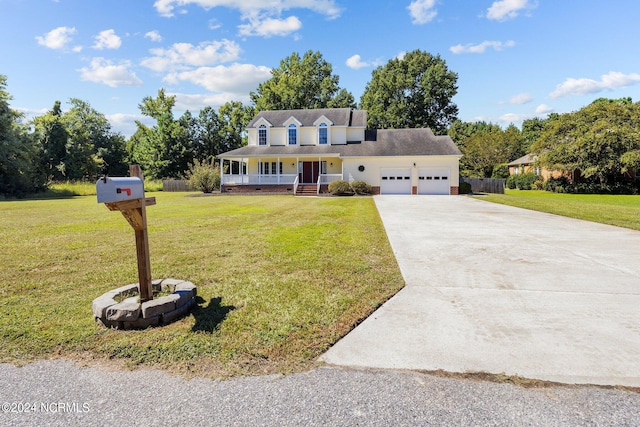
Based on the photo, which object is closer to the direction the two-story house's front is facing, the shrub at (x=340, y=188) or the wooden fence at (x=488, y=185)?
the shrub

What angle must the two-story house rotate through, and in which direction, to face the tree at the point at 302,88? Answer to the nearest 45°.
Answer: approximately 180°

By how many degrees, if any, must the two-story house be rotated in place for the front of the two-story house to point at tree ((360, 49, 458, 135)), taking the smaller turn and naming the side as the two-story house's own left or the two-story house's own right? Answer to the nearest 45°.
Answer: approximately 135° to the two-story house's own left

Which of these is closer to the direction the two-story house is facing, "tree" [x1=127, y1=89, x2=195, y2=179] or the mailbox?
the mailbox

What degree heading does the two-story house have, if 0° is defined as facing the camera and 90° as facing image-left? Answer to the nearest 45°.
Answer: approximately 0°

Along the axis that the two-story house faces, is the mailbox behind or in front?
in front

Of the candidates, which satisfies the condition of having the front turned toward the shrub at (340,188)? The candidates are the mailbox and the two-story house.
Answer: the two-story house

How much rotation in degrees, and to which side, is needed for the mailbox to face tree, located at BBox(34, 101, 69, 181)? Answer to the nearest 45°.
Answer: approximately 135° to its right

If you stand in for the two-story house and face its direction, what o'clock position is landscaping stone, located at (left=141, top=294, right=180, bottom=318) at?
The landscaping stone is roughly at 12 o'clock from the two-story house.

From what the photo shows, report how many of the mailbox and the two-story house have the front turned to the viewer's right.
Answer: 0

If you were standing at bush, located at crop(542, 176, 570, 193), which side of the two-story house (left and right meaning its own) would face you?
left
